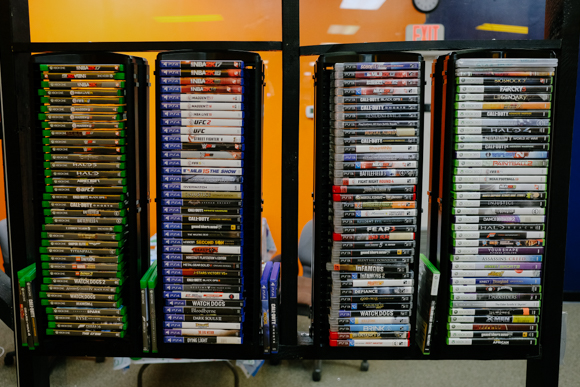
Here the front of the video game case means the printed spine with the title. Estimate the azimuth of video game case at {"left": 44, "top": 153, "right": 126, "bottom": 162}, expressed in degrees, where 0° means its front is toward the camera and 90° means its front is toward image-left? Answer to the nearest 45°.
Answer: approximately 0°

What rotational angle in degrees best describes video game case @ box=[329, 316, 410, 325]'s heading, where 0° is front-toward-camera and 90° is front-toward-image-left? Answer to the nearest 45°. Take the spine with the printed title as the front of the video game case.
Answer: approximately 0°

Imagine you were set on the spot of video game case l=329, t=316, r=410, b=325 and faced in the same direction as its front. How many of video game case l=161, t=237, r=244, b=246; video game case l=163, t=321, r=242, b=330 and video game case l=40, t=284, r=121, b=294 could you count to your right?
3

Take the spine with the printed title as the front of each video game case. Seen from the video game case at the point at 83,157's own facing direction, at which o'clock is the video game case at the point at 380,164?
the video game case at the point at 380,164 is roughly at 10 o'clock from the video game case at the point at 83,157.
